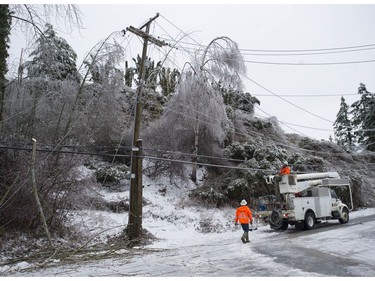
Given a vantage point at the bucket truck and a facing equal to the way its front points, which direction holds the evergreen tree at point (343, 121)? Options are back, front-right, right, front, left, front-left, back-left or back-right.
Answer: front-left

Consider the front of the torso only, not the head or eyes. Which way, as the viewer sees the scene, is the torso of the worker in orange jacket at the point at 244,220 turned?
away from the camera

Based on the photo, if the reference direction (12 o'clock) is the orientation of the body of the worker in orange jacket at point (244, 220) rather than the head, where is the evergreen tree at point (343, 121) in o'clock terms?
The evergreen tree is roughly at 1 o'clock from the worker in orange jacket.

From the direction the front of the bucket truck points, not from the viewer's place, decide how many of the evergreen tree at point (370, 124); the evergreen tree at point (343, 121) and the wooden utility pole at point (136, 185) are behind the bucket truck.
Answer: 1

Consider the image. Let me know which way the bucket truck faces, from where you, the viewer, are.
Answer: facing away from the viewer and to the right of the viewer
